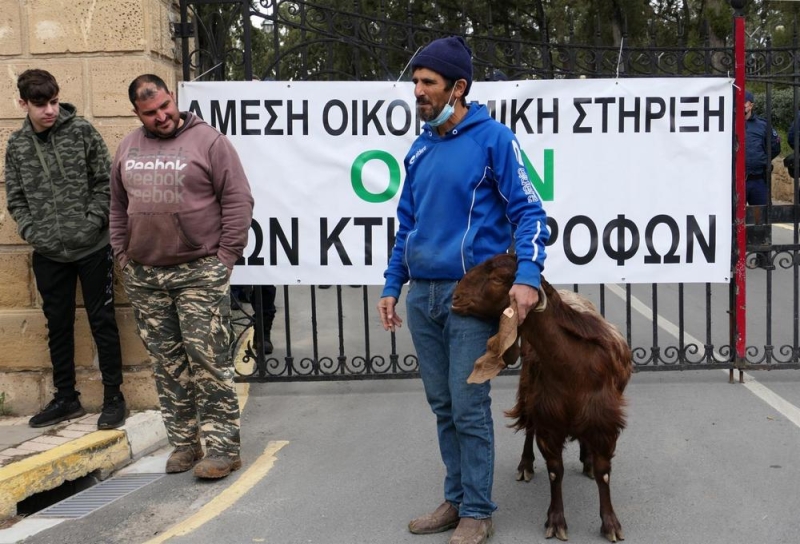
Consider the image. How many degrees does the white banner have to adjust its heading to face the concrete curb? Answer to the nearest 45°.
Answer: approximately 45° to its right

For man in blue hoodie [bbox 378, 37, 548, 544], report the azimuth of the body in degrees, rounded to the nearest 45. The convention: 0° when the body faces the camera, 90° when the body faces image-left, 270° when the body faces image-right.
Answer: approximately 45°

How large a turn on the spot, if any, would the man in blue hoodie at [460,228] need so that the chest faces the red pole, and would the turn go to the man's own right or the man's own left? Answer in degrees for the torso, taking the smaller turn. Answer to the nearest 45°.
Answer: approximately 180°

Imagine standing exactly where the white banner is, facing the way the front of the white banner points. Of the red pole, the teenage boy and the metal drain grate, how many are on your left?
1
